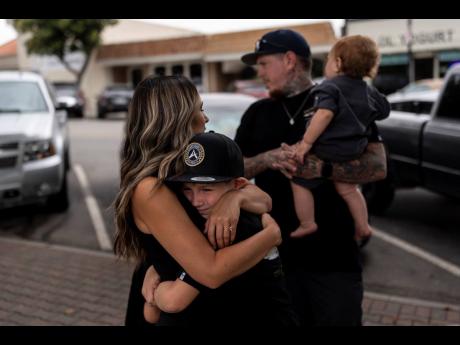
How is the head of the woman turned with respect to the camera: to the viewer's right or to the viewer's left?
to the viewer's right

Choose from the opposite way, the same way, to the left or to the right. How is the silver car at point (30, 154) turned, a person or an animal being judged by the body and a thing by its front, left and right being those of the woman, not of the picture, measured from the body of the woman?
to the right

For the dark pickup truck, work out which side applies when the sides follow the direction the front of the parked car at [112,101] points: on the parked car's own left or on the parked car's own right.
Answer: on the parked car's own left

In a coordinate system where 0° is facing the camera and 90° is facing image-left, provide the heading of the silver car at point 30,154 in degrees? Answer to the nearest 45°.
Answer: approximately 0°

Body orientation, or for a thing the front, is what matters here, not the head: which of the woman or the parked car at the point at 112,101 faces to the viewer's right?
the woman

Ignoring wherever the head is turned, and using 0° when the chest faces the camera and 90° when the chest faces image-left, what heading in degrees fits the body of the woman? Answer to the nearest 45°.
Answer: approximately 270°

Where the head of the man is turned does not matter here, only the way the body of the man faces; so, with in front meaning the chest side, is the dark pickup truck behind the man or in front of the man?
behind
